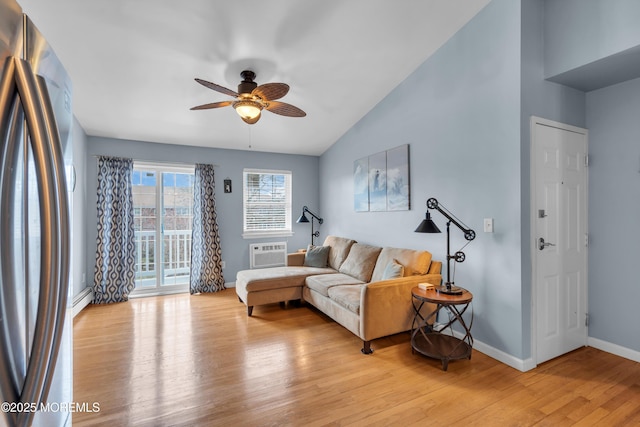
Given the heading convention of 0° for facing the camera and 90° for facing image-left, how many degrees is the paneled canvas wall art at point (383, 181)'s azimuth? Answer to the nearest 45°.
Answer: approximately 45°

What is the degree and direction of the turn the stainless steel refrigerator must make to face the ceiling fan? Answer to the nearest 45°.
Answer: approximately 90° to its left

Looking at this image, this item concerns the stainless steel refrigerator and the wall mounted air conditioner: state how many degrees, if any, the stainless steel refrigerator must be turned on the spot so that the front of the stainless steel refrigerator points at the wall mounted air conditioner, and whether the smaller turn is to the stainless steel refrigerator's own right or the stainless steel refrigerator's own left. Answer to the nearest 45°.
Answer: approximately 90° to the stainless steel refrigerator's own left

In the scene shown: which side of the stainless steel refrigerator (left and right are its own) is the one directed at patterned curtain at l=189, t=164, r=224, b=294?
left

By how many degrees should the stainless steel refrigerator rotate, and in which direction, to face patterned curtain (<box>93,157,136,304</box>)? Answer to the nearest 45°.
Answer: approximately 135° to its left

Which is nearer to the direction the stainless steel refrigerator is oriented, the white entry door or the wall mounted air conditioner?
the white entry door

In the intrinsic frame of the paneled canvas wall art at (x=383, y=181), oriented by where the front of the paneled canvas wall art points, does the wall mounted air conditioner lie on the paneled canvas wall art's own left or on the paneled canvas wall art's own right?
on the paneled canvas wall art's own right

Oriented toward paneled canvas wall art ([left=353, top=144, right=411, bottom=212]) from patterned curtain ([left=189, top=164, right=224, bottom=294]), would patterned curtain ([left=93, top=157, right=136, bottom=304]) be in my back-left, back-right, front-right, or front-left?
back-right

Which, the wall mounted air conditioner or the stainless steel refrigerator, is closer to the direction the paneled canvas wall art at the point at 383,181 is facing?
the stainless steel refrigerator

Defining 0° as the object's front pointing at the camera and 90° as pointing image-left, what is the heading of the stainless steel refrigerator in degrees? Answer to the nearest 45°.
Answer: approximately 315°

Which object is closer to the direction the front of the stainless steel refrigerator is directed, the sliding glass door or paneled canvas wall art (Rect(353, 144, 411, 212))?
the paneled canvas wall art
